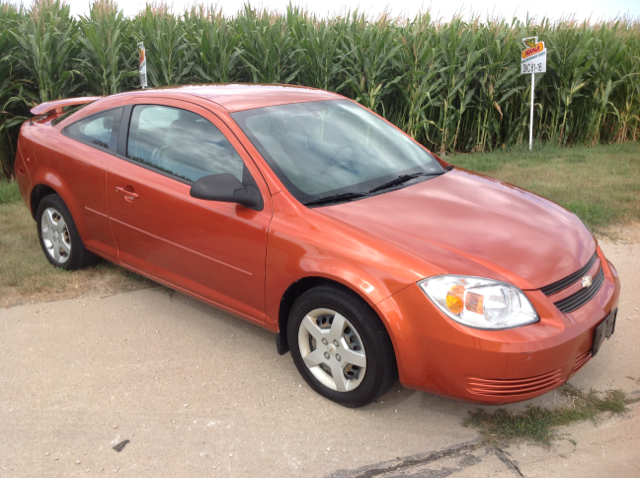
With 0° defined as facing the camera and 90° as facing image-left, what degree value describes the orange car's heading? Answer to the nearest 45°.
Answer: approximately 315°

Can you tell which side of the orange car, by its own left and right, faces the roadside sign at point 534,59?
left
